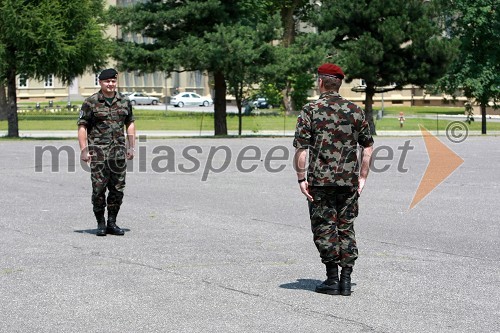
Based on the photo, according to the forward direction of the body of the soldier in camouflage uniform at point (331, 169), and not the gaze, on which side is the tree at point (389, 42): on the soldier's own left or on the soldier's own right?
on the soldier's own right

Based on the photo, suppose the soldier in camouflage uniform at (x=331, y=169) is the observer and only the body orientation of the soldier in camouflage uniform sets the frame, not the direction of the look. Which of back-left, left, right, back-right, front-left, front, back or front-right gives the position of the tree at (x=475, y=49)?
front-right

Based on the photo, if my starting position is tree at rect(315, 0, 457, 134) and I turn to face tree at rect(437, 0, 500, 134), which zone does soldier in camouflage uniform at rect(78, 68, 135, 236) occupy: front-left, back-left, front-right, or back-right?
back-right

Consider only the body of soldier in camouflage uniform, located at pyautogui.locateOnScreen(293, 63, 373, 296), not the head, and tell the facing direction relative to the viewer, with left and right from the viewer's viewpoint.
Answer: facing away from the viewer and to the left of the viewer

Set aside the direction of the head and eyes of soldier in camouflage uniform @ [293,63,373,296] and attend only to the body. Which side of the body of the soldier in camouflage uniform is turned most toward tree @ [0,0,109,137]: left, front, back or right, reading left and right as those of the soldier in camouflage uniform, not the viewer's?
front

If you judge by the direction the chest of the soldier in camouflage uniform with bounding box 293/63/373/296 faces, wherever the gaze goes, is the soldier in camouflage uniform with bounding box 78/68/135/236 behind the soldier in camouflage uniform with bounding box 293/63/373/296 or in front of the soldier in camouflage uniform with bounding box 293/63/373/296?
in front

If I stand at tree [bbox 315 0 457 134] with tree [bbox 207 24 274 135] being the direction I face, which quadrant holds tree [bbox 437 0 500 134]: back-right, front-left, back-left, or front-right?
back-left

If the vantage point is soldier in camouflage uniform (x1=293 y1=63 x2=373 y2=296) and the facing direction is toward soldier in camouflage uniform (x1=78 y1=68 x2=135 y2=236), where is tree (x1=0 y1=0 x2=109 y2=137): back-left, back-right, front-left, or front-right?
front-right

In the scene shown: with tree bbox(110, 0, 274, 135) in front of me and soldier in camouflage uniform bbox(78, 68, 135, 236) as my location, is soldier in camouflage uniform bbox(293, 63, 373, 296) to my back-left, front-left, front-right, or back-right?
back-right

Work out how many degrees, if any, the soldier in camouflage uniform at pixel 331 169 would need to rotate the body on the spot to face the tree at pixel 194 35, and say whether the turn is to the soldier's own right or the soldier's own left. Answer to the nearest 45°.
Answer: approximately 45° to the soldier's own right
